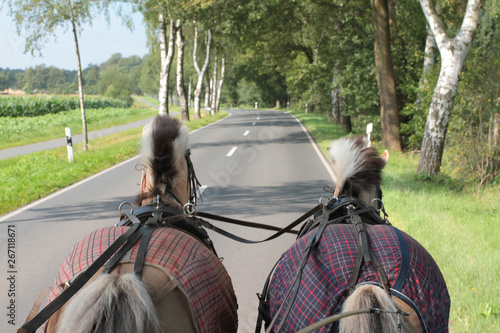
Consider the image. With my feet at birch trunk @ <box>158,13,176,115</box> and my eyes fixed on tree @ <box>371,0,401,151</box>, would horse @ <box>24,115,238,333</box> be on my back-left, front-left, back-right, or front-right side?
front-right

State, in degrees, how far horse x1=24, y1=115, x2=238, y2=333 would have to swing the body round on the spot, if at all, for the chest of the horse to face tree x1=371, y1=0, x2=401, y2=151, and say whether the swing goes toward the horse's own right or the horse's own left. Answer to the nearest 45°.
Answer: approximately 45° to the horse's own right

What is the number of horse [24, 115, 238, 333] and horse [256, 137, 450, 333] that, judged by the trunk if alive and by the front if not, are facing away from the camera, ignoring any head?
2

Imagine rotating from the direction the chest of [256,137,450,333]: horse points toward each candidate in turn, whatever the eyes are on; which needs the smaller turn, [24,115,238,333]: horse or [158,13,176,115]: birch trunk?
the birch trunk

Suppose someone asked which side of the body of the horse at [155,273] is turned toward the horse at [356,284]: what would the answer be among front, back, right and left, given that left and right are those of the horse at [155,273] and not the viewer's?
right

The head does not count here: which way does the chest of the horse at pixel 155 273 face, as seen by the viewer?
away from the camera

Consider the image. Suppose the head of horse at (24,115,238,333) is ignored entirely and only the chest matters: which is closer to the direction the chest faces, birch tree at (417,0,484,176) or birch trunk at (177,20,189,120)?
the birch trunk

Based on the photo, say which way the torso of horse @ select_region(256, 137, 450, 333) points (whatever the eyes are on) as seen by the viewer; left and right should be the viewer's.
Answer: facing away from the viewer

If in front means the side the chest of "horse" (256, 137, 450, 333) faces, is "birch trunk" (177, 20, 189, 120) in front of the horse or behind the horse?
in front

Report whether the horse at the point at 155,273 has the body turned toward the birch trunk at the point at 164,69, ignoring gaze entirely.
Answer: yes

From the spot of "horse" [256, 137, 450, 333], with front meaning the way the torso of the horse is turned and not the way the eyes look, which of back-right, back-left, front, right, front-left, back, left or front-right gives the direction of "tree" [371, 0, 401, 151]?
front
